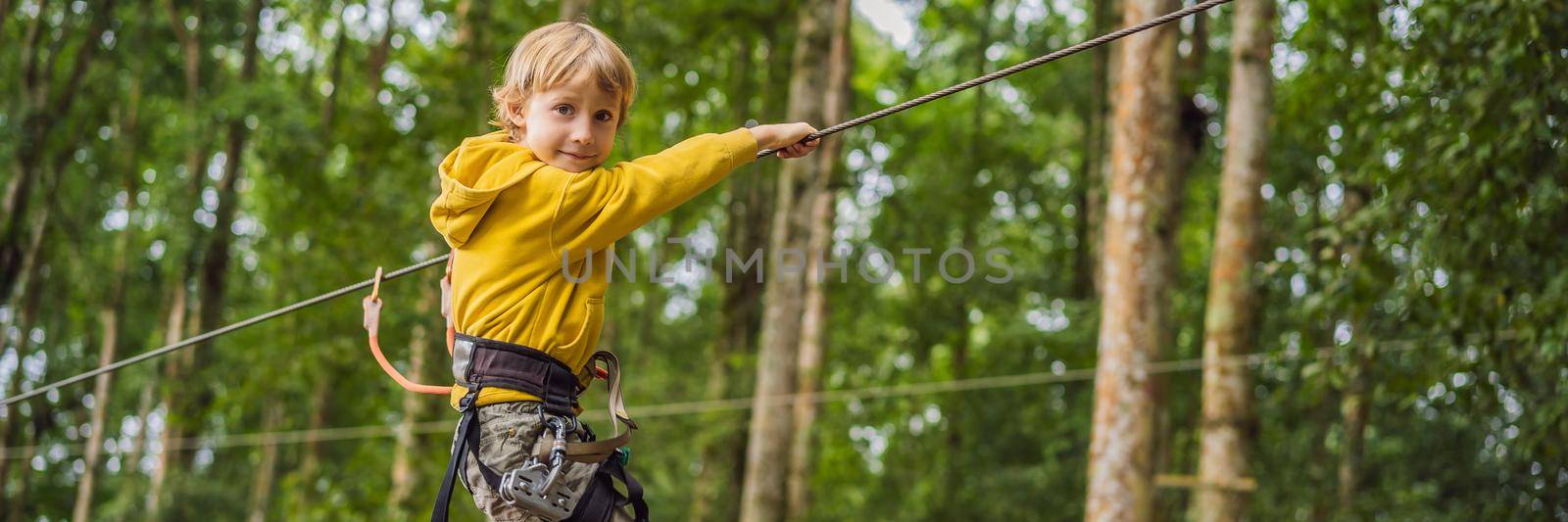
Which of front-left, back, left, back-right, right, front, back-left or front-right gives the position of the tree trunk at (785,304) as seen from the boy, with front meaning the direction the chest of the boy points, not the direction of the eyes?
left

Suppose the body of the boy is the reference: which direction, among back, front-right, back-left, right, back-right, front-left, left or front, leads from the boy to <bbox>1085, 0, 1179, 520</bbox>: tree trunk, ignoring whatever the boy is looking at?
front-left

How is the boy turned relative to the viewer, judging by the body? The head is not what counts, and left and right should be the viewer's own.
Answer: facing to the right of the viewer

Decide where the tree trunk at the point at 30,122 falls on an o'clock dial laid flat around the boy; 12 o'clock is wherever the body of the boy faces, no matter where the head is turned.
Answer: The tree trunk is roughly at 8 o'clock from the boy.

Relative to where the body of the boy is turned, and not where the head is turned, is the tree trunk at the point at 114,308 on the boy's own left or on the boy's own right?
on the boy's own left
